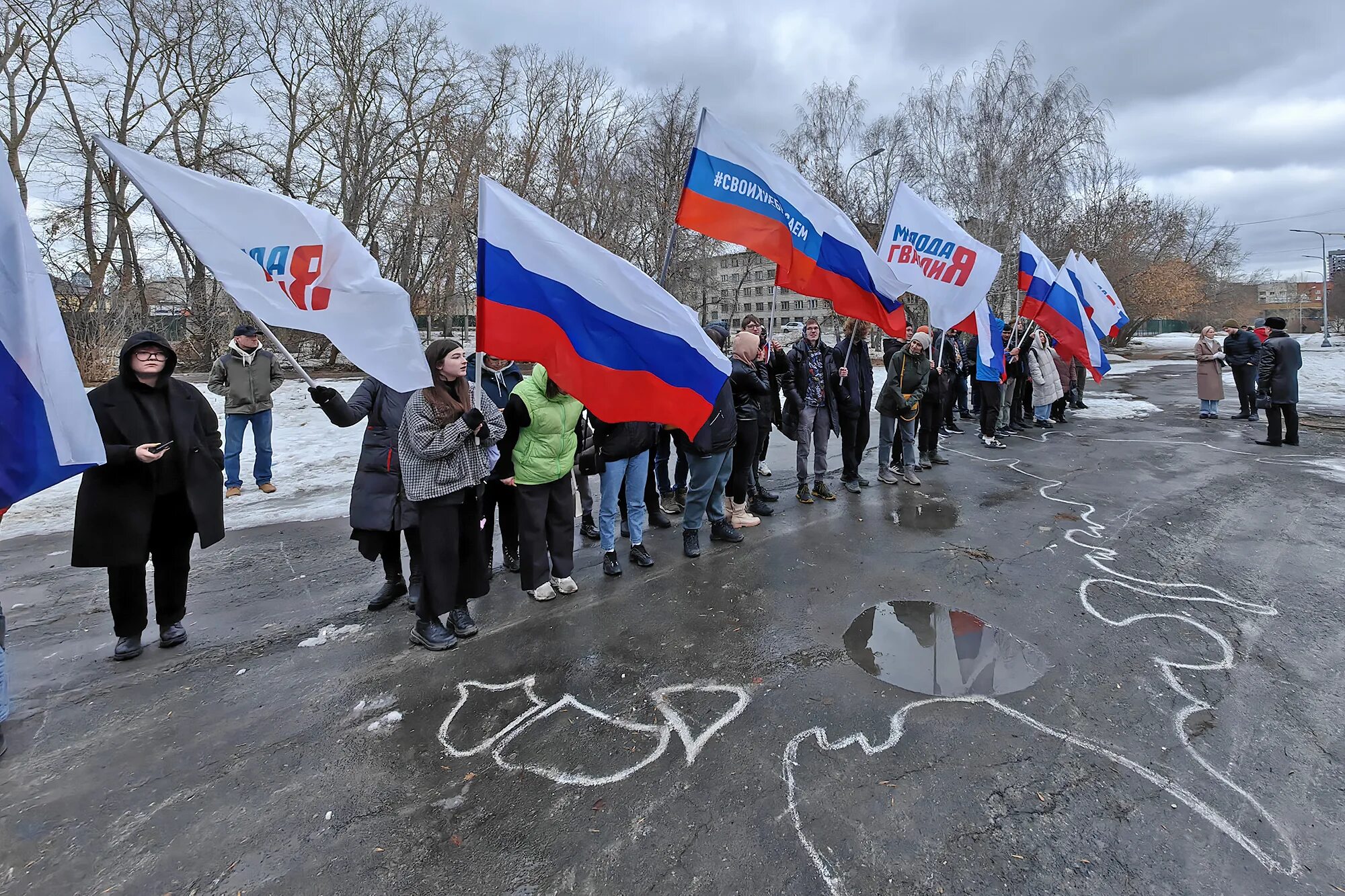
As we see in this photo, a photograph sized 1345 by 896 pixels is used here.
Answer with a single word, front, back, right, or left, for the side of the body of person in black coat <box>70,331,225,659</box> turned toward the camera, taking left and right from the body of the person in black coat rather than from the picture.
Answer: front

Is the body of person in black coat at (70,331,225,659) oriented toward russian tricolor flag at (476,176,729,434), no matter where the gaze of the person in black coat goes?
no

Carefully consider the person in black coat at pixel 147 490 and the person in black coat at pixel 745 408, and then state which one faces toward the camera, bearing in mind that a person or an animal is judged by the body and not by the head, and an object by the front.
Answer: the person in black coat at pixel 147 490

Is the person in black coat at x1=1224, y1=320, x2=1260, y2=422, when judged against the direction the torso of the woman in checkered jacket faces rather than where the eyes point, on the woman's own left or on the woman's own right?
on the woman's own left

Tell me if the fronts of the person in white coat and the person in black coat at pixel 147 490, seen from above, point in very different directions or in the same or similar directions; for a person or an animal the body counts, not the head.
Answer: same or similar directions

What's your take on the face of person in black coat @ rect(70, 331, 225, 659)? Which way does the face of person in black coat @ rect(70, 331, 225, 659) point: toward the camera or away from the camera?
toward the camera

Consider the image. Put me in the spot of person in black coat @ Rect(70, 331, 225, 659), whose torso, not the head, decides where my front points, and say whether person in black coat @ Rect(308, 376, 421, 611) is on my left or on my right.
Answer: on my left

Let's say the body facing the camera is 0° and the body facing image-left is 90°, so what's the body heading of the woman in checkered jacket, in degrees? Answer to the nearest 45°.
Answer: approximately 315°

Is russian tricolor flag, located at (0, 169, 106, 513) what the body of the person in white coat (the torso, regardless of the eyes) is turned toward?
no

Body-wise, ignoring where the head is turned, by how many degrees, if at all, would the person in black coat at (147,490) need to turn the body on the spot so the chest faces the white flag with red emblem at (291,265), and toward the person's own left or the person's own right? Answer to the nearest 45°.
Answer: approximately 45° to the person's own left
